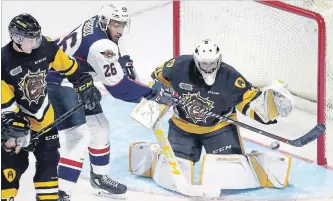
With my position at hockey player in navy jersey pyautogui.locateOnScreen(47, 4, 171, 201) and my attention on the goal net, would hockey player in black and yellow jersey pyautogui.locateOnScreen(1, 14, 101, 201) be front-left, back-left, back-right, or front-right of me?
back-right

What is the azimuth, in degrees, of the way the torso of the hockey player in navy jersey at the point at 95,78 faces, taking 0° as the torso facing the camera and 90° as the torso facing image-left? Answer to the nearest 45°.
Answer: approximately 270°

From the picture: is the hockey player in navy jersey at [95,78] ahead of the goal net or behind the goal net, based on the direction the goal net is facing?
ahead

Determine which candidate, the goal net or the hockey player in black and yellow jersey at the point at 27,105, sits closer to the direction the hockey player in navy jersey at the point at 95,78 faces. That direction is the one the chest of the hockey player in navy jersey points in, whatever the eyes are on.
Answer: the goal net

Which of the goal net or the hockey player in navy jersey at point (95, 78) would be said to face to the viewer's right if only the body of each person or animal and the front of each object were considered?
the hockey player in navy jersey

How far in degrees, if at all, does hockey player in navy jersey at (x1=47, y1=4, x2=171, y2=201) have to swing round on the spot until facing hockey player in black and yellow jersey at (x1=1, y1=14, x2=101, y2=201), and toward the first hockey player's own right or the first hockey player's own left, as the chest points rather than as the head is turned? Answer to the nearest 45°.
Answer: approximately 135° to the first hockey player's own right

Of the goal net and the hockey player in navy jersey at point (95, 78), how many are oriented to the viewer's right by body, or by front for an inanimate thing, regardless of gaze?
1

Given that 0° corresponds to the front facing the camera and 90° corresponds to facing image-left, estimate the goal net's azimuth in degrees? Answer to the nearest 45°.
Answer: approximately 45°

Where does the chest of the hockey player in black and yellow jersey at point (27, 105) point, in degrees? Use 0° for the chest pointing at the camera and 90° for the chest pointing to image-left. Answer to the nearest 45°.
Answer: approximately 315°
